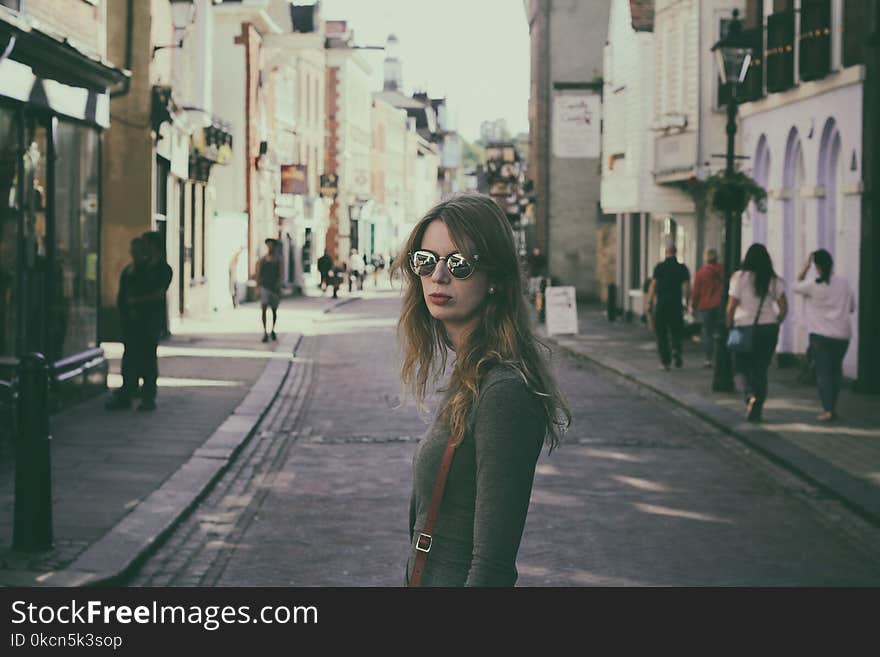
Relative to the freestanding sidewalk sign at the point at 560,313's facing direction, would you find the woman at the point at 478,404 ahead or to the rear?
ahead

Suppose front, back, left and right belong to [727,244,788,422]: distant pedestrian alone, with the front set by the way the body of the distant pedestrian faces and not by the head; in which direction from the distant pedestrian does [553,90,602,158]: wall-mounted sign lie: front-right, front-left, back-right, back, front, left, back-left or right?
front

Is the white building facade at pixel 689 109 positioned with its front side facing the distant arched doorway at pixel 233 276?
no

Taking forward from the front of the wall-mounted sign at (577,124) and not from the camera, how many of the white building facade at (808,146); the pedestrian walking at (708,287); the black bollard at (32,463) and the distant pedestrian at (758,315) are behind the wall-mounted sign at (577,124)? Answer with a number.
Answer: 0

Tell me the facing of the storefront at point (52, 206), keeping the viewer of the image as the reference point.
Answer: facing the viewer and to the right of the viewer

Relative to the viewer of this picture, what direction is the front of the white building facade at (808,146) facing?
facing the viewer and to the left of the viewer

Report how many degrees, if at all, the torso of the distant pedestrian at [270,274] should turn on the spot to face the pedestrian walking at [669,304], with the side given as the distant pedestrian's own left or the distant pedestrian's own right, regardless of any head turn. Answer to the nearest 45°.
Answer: approximately 45° to the distant pedestrian's own left

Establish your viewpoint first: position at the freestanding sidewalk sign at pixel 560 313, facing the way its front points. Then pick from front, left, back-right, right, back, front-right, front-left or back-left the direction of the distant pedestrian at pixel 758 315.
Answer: front

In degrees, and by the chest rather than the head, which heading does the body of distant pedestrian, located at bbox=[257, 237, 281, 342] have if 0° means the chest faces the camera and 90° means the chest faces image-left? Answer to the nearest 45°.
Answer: approximately 0°

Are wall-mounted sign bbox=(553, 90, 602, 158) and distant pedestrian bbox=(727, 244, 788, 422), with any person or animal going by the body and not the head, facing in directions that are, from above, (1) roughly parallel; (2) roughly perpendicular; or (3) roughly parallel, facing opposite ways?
roughly parallel, facing opposite ways

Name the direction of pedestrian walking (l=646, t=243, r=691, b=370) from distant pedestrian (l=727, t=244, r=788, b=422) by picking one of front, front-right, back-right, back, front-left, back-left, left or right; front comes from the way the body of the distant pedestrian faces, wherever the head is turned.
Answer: front

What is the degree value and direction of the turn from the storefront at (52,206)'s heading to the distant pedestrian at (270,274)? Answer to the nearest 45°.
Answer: approximately 135° to its left

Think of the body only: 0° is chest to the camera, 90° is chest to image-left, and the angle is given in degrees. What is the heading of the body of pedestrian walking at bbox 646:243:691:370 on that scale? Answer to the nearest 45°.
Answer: approximately 180°

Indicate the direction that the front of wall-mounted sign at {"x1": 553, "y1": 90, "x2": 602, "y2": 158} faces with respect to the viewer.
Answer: facing the viewer

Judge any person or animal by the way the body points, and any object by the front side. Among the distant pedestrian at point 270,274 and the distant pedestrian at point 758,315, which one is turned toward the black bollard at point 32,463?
the distant pedestrian at point 270,274

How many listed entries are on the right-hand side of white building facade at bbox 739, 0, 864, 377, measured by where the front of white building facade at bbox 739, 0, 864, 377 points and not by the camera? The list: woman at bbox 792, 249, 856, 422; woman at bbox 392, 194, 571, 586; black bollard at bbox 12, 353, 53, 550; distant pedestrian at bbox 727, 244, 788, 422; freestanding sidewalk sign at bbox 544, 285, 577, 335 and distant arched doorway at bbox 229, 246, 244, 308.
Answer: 2

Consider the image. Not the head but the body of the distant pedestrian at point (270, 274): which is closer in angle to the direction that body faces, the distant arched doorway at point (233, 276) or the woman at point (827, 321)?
the woman
